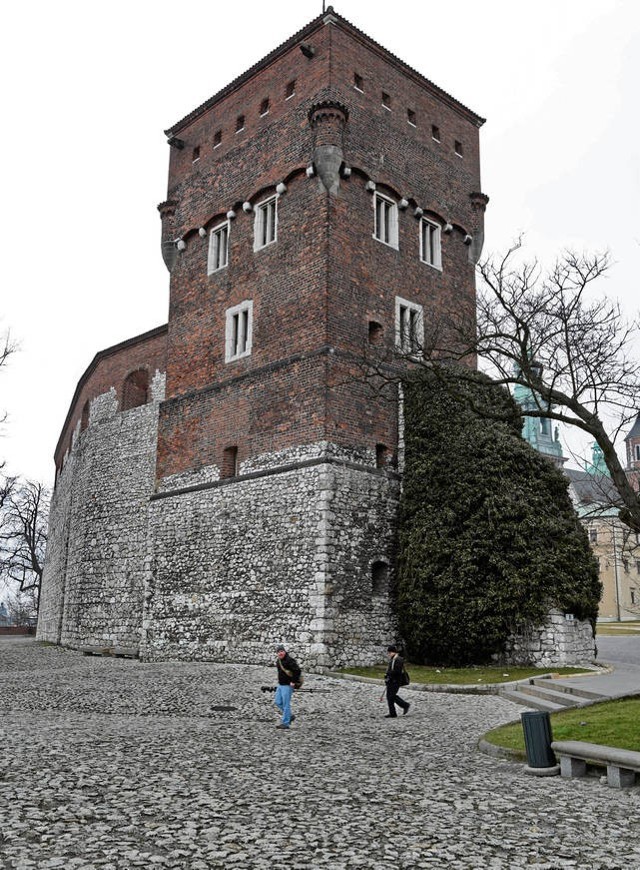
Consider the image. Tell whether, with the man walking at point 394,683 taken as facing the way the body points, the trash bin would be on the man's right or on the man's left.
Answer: on the man's left

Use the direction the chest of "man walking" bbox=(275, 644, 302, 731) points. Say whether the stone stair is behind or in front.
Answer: behind

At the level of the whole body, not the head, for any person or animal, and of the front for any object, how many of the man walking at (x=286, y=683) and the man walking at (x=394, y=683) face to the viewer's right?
0

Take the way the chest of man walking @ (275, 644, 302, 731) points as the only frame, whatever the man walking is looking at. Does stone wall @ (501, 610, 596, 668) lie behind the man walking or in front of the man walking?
behind

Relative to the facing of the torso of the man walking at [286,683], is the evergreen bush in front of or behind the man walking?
behind

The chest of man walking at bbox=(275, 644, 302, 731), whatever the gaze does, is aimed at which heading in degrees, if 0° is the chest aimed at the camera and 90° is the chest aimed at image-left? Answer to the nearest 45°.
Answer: approximately 45°

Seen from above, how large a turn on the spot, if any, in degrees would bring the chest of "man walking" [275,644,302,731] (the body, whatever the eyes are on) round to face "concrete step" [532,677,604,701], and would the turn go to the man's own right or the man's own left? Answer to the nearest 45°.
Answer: approximately 180°

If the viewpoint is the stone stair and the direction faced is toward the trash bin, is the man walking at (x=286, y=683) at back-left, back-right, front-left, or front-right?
front-right

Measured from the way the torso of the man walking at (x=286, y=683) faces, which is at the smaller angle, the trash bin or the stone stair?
the trash bin
